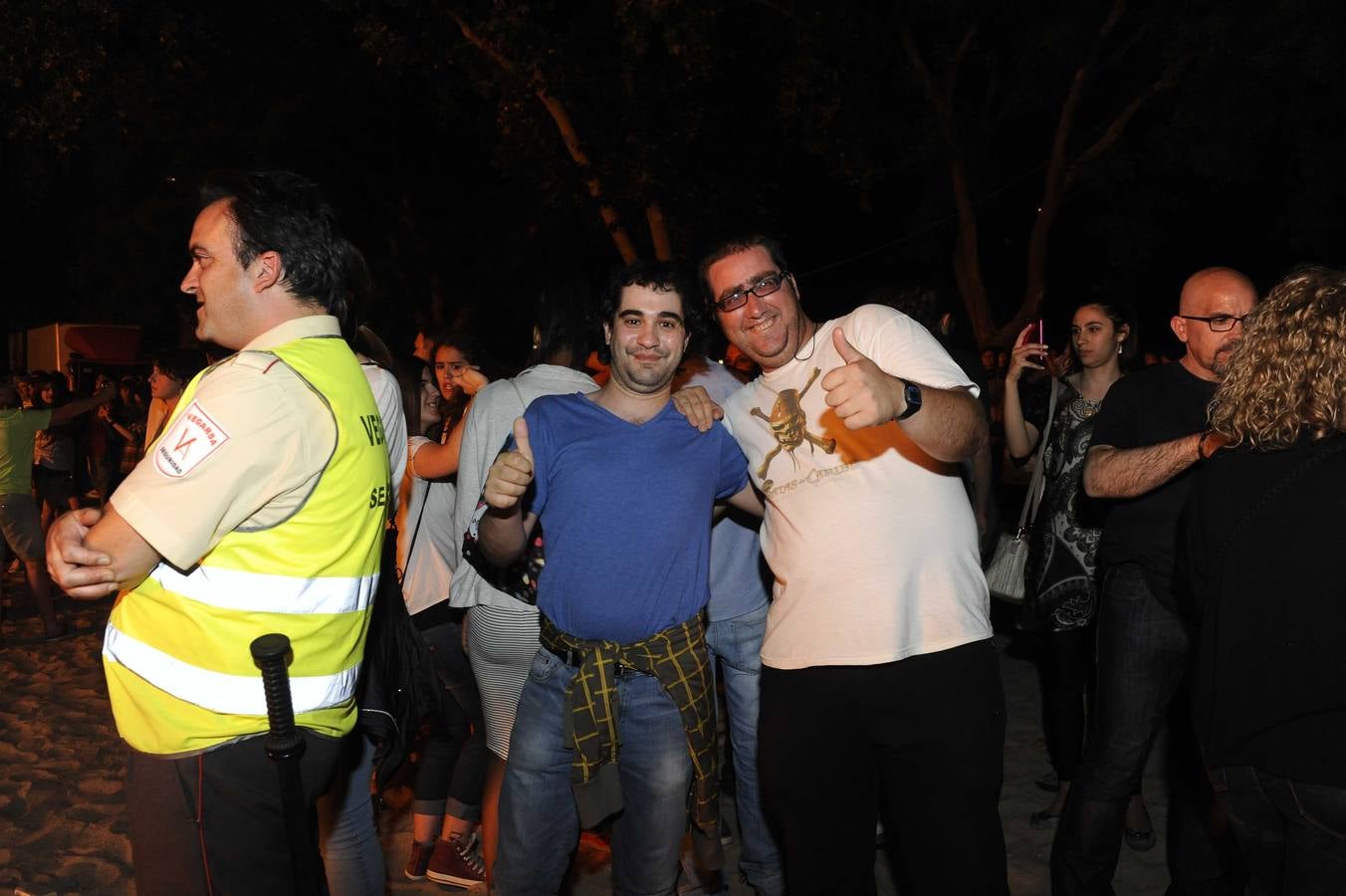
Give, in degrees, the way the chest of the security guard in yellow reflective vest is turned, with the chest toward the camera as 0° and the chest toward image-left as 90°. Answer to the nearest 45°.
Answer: approximately 90°

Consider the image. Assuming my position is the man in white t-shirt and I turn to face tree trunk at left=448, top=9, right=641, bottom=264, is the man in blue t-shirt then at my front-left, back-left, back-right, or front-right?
front-left

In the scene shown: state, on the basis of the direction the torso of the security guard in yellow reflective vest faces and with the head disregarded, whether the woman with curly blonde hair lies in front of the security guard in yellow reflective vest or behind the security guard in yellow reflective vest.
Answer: behind

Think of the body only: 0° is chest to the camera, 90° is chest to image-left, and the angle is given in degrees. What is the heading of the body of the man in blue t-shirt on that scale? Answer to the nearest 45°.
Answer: approximately 0°

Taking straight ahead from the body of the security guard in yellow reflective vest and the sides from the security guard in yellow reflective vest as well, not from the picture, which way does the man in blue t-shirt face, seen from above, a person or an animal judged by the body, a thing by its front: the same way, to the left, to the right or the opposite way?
to the left

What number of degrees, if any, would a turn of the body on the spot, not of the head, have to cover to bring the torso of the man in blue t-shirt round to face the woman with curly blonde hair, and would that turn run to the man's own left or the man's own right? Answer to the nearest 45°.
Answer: approximately 45° to the man's own left

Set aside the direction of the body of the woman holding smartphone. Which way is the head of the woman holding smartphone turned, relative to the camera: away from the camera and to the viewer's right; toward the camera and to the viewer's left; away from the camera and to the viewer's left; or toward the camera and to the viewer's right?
toward the camera and to the viewer's left

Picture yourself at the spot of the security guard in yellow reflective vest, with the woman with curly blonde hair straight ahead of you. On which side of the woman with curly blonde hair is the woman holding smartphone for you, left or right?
left
